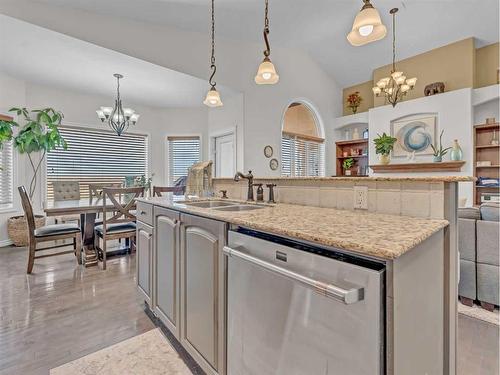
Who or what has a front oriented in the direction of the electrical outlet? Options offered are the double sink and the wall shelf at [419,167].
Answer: the wall shelf

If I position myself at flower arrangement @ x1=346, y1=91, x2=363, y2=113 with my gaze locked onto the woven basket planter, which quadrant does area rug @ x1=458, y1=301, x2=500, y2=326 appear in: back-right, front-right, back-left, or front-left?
front-left

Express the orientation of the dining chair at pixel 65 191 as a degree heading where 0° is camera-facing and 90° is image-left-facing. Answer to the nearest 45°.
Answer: approximately 0°

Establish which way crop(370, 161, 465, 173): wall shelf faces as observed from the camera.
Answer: facing the viewer

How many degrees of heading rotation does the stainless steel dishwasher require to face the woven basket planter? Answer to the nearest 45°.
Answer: approximately 90° to its right

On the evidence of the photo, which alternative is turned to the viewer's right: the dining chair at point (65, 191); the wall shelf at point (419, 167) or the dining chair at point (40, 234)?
the dining chair at point (40, 234)

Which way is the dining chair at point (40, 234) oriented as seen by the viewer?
to the viewer's right

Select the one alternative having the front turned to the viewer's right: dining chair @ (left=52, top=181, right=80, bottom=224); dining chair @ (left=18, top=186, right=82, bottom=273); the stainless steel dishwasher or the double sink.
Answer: dining chair @ (left=18, top=186, right=82, bottom=273)

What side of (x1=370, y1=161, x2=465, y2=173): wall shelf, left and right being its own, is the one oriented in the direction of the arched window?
right

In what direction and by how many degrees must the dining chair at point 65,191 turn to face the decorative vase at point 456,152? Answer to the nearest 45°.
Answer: approximately 45° to its left

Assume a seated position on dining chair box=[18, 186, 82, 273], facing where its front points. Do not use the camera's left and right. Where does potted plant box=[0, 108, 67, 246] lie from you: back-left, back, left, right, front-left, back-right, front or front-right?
left

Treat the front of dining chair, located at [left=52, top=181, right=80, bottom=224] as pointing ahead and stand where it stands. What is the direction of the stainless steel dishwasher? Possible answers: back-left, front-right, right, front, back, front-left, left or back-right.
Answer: front

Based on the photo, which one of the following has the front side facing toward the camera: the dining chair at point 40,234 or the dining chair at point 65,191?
the dining chair at point 65,191

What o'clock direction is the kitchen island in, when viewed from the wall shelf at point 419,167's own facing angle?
The kitchen island is roughly at 12 o'clock from the wall shelf.

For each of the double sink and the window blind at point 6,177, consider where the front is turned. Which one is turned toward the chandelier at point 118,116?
the window blind

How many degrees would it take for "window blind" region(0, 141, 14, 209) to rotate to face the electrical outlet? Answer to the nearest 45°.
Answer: approximately 45° to its right

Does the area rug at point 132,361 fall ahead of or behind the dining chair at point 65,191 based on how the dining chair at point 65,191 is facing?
ahead

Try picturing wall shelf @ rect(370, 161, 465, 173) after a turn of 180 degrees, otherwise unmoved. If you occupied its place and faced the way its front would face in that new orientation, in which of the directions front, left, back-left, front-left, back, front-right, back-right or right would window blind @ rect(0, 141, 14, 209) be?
back-left
